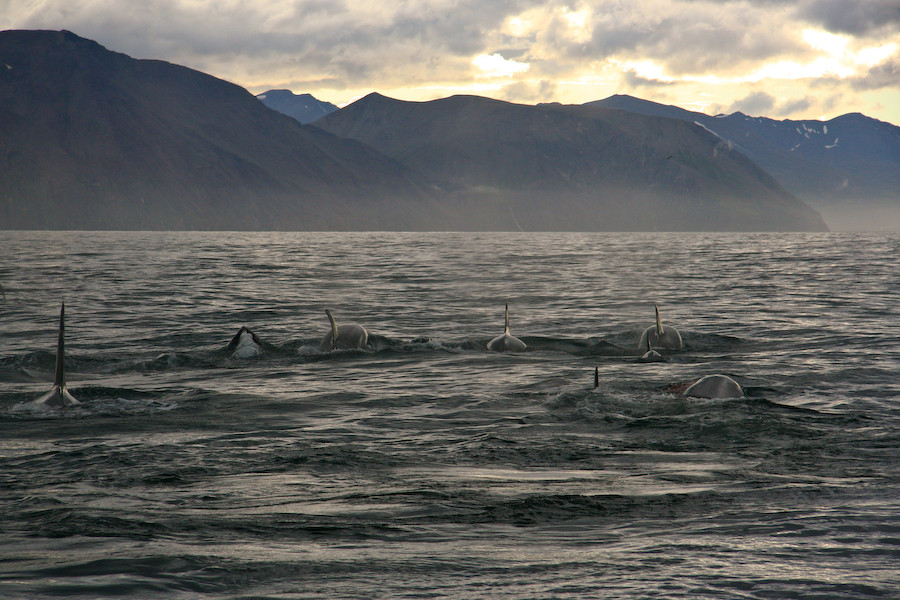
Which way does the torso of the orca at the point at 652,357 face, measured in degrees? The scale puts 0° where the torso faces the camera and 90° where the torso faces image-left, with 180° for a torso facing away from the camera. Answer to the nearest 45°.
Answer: approximately 180°

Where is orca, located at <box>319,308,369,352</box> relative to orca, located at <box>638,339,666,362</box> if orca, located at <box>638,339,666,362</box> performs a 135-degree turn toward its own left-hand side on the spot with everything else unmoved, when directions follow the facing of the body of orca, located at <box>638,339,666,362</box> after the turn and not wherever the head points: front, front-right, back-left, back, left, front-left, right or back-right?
front-right

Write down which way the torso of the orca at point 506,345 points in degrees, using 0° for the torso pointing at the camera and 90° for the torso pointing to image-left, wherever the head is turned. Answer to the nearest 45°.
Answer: approximately 180°

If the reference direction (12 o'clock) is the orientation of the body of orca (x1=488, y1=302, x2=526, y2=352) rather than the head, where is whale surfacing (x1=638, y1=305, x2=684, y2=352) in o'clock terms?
The whale surfacing is roughly at 3 o'clock from the orca.

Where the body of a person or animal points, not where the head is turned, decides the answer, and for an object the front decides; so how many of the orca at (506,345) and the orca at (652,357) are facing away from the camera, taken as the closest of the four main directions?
2

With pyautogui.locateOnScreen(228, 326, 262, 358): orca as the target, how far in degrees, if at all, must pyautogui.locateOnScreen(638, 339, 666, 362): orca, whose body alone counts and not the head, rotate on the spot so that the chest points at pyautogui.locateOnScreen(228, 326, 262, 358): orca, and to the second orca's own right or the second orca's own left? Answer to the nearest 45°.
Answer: approximately 90° to the second orca's own left

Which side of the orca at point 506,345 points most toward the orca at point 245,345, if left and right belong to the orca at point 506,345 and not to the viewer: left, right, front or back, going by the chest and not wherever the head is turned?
left

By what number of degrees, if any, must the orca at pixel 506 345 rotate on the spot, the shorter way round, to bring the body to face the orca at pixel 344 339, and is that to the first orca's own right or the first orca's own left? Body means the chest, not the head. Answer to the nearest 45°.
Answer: approximately 90° to the first orca's own left

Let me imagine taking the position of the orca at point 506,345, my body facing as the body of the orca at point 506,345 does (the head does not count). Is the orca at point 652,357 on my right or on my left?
on my right

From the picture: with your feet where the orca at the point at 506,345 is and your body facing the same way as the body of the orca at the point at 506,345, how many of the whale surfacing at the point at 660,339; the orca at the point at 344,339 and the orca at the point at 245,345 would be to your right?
1
